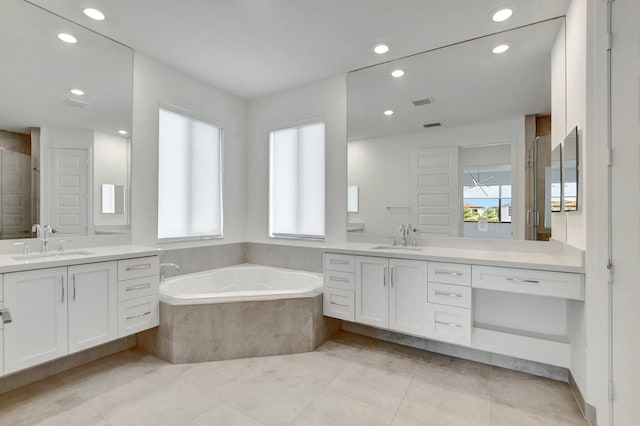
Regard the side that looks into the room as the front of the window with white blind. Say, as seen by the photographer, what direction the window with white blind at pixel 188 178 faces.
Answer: facing the viewer and to the right of the viewer

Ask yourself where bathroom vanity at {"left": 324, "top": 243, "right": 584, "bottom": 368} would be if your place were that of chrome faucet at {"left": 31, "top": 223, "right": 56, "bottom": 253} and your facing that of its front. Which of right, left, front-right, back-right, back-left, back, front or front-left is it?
front-left

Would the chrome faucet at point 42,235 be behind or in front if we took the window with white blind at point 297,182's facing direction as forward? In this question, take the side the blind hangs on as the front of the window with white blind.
in front

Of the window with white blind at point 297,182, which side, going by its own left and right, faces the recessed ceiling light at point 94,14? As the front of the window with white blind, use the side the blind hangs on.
front

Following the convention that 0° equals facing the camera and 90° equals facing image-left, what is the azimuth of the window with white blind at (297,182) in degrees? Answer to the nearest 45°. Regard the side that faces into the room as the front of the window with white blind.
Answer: approximately 45°

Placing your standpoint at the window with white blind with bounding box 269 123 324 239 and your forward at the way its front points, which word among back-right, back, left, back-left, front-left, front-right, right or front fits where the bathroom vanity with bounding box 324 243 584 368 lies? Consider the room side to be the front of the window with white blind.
left

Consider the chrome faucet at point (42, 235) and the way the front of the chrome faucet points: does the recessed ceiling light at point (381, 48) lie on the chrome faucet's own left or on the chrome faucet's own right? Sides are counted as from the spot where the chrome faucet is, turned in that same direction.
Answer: on the chrome faucet's own left

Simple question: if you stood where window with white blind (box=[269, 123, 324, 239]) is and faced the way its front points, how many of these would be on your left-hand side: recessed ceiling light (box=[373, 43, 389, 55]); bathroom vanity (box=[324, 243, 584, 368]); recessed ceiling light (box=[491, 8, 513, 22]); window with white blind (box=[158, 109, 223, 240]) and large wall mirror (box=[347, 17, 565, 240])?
4

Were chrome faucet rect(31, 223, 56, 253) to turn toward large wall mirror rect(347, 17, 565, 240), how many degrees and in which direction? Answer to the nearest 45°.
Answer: approximately 45° to its left

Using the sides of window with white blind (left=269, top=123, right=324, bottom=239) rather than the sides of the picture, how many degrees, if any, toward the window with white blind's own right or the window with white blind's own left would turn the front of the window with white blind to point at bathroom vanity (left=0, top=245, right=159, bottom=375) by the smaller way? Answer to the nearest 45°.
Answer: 0° — it already faces it

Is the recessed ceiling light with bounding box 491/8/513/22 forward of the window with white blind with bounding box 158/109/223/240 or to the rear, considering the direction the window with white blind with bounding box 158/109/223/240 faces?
forward

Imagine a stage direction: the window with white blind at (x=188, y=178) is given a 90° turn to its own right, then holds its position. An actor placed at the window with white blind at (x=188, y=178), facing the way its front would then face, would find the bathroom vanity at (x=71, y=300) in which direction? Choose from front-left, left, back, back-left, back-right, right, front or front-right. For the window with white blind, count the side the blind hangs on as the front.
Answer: front
